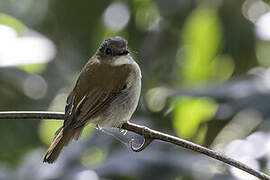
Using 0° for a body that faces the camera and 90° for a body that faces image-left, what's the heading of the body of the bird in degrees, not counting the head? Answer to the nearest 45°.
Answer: approximately 270°

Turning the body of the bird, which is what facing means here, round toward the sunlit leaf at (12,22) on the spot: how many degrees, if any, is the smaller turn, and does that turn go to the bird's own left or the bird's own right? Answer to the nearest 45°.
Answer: approximately 135° to the bird's own left

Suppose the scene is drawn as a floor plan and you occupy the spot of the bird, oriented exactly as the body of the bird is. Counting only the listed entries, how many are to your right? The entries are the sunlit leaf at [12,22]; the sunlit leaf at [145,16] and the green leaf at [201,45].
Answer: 0

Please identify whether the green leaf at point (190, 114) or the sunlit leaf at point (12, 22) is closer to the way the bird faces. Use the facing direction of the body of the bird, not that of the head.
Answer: the green leaf

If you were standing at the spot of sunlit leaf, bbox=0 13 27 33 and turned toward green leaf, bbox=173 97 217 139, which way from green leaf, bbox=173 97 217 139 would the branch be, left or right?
right

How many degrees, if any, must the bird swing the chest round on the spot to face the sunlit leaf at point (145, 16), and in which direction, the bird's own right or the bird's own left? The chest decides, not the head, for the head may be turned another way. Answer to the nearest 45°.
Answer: approximately 90° to the bird's own left

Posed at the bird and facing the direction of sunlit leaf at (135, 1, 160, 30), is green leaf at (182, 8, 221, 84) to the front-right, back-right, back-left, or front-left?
front-right

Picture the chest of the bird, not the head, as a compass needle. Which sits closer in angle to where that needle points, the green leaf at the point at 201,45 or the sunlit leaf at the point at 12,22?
the green leaf
